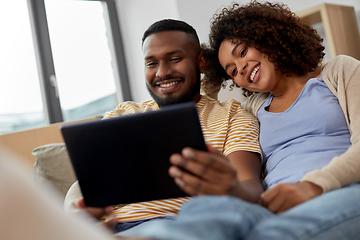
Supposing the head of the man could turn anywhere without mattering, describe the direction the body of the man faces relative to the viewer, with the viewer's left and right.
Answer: facing the viewer and to the left of the viewer
